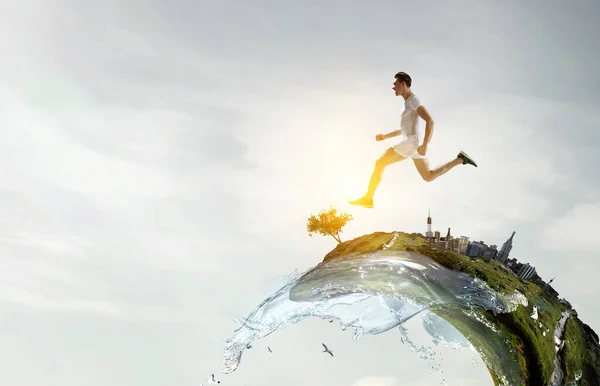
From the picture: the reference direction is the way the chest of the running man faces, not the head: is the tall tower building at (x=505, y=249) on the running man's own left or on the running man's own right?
on the running man's own right

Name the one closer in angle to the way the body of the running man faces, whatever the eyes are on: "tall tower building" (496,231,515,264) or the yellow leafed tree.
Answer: the yellow leafed tree

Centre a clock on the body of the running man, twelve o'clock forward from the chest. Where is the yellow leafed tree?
The yellow leafed tree is roughly at 1 o'clock from the running man.

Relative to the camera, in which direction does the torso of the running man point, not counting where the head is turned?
to the viewer's left
